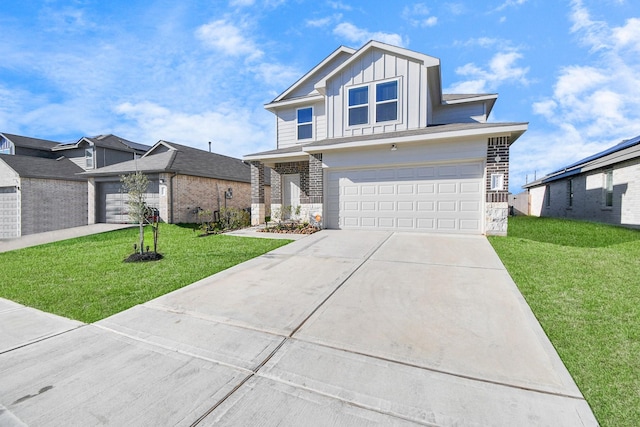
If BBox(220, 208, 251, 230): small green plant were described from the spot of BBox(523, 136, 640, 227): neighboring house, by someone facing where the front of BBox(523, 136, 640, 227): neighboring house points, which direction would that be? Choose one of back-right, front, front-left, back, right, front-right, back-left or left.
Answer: right

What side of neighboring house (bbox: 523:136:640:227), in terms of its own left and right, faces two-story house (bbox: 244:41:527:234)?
right

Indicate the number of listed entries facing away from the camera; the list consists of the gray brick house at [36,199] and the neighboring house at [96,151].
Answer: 0

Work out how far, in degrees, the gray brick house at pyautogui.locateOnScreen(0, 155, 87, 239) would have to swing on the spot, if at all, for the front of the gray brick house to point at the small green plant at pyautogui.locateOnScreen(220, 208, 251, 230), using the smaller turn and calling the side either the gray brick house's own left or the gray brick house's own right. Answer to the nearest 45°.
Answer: approximately 90° to the gray brick house's own left

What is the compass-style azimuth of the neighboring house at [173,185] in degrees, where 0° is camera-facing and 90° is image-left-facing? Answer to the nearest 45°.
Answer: approximately 45°
